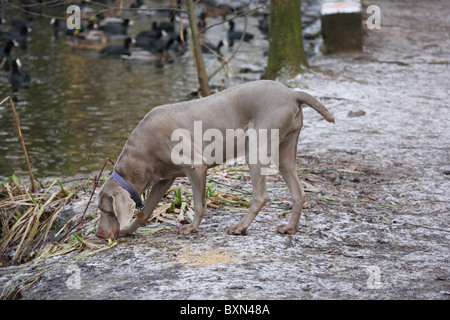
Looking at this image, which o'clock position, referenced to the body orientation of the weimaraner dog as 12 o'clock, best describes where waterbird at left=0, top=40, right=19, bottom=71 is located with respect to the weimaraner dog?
The waterbird is roughly at 2 o'clock from the weimaraner dog.

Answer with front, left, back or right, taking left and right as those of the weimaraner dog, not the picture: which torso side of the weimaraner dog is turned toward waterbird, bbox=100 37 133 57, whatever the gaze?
right

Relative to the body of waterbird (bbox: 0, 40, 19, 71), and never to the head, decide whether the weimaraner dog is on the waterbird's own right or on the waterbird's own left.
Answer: on the waterbird's own right

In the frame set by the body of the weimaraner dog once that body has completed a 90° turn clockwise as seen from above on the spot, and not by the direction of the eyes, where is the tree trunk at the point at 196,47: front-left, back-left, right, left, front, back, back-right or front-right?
front

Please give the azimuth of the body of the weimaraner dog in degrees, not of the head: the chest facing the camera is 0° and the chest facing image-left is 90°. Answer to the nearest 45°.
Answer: approximately 90°

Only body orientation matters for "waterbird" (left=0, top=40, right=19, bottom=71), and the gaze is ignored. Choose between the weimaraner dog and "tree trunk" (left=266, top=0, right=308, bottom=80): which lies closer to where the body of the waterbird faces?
the tree trunk
